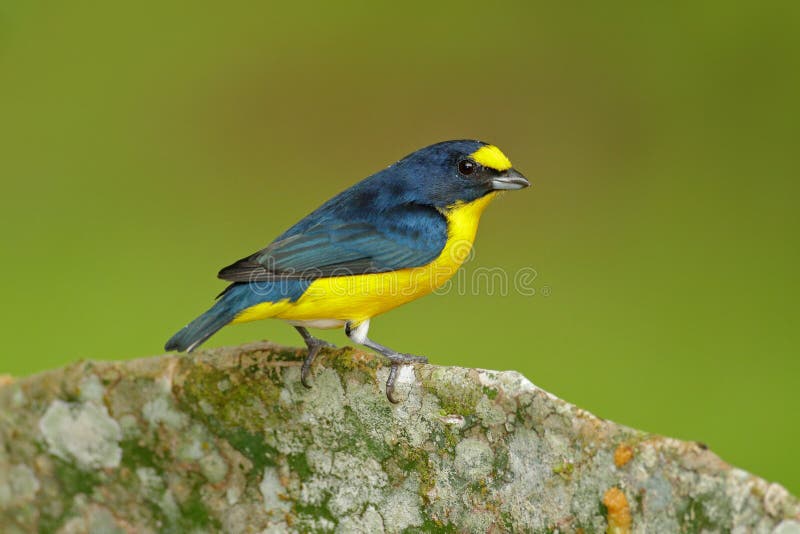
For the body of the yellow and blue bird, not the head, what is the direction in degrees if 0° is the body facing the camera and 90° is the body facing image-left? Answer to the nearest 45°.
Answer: approximately 270°
